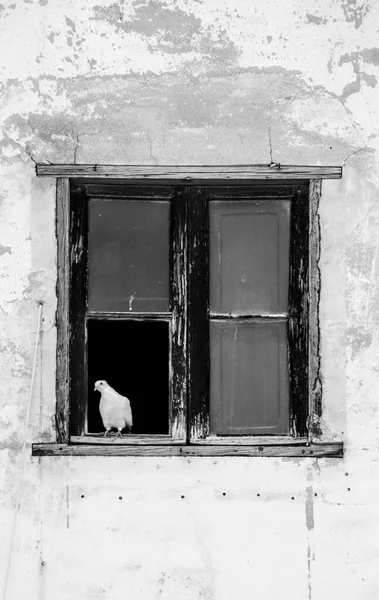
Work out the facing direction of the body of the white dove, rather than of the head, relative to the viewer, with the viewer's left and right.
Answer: facing the viewer and to the left of the viewer
